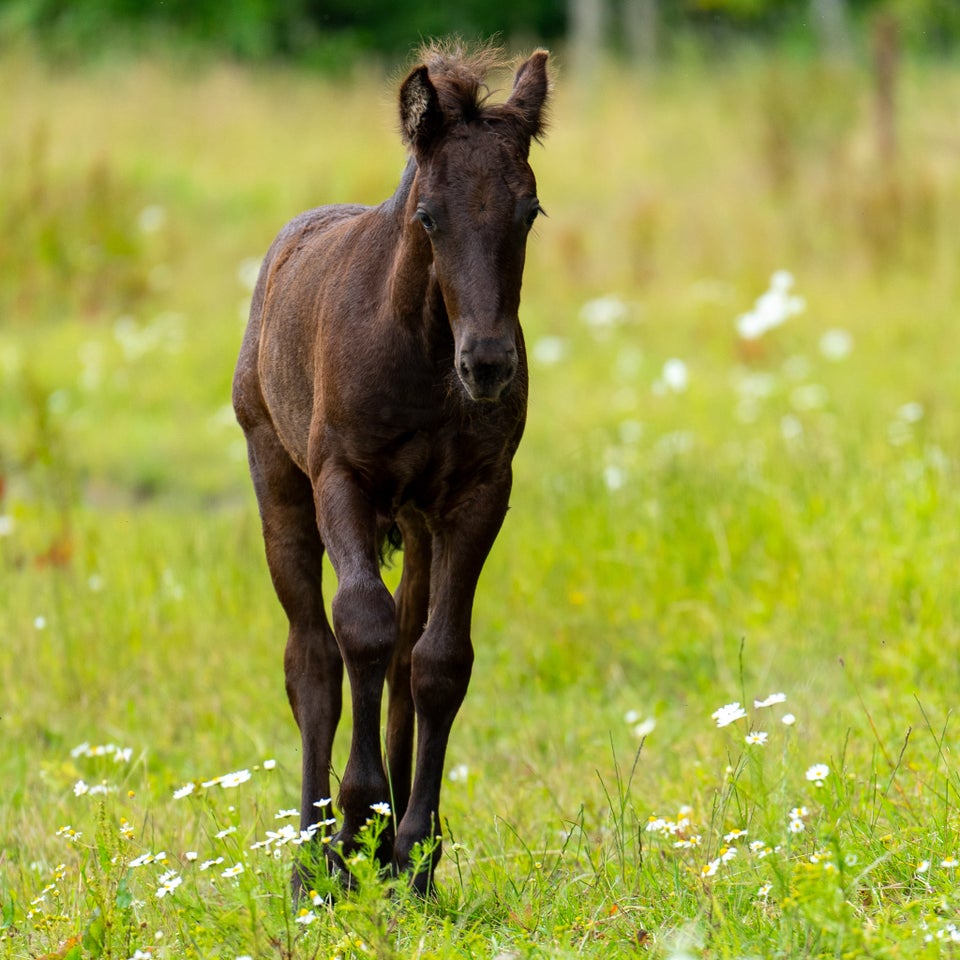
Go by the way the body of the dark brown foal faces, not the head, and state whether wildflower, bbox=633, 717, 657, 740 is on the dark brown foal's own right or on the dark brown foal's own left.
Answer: on the dark brown foal's own left

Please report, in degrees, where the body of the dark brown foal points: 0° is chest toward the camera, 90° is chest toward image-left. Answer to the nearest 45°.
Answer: approximately 315°

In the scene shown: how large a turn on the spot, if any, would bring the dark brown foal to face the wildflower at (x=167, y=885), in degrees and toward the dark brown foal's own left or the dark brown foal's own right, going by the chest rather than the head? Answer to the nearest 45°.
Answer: approximately 90° to the dark brown foal's own right

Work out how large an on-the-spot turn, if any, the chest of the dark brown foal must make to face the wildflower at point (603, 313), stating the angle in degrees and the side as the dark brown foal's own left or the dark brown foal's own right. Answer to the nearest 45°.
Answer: approximately 135° to the dark brown foal's own left
